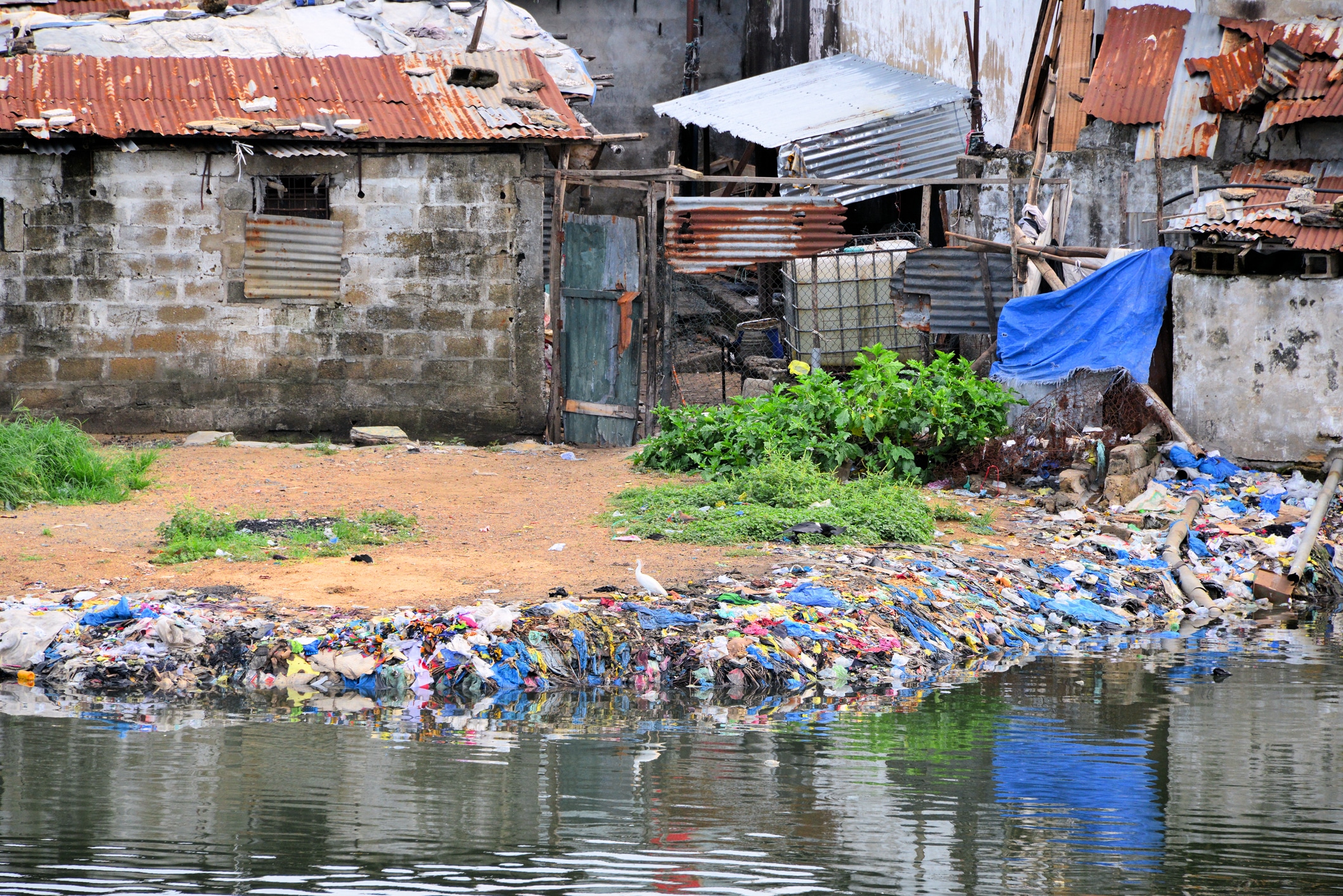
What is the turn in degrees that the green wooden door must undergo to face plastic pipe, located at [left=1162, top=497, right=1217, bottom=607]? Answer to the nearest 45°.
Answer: approximately 45° to its left

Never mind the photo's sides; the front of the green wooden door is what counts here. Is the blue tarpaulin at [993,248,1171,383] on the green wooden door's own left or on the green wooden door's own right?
on the green wooden door's own left

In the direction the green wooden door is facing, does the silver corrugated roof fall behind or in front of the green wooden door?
behind

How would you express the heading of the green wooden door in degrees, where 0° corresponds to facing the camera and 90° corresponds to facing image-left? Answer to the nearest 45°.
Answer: approximately 0°

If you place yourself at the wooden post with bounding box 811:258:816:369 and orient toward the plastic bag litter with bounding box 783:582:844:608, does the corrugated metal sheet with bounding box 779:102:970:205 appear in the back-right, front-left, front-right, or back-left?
back-left

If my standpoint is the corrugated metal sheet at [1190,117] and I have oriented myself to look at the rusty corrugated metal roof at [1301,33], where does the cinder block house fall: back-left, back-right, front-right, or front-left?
back-right

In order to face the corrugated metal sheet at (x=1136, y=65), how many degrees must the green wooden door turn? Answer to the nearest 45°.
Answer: approximately 90° to its left

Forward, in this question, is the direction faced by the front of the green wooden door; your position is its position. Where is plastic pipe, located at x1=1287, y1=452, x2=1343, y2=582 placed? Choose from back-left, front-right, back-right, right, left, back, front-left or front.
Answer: front-left

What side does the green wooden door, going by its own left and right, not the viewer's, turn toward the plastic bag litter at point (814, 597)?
front

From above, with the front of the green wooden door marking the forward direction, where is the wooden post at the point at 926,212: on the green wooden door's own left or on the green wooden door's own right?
on the green wooden door's own left
